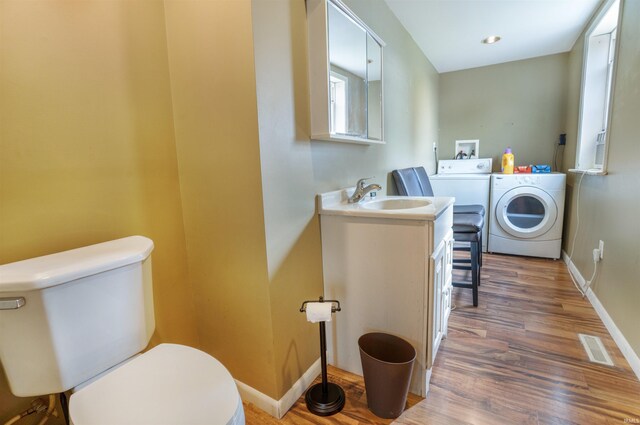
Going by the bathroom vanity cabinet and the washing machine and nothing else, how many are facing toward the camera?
1

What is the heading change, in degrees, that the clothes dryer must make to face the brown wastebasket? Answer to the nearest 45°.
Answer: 0° — it already faces it

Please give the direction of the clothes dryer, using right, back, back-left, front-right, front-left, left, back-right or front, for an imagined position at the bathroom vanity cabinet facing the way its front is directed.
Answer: front-left

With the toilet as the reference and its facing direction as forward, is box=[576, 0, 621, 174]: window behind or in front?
in front

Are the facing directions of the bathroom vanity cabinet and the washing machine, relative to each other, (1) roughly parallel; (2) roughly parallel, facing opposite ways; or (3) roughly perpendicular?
roughly perpendicular

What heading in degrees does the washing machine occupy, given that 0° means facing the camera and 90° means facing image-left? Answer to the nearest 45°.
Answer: approximately 0°

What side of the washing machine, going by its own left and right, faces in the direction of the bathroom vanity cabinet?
front

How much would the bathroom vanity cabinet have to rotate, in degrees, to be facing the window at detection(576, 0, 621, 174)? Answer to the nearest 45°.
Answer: approximately 45° to its left

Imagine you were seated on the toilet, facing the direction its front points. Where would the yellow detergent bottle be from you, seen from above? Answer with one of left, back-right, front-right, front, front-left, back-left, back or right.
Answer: front-left

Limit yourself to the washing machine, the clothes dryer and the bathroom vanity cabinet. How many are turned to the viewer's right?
1

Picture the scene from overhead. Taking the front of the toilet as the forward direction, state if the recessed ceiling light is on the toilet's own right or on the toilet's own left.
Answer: on the toilet's own left

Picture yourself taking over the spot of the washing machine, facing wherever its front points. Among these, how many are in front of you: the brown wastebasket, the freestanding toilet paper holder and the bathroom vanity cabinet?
3

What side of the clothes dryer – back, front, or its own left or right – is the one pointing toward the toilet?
front

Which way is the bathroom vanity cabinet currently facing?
to the viewer's right

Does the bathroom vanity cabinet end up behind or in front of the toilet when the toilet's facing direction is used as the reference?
in front

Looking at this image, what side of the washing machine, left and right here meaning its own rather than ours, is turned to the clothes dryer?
left

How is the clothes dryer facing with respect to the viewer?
toward the camera
